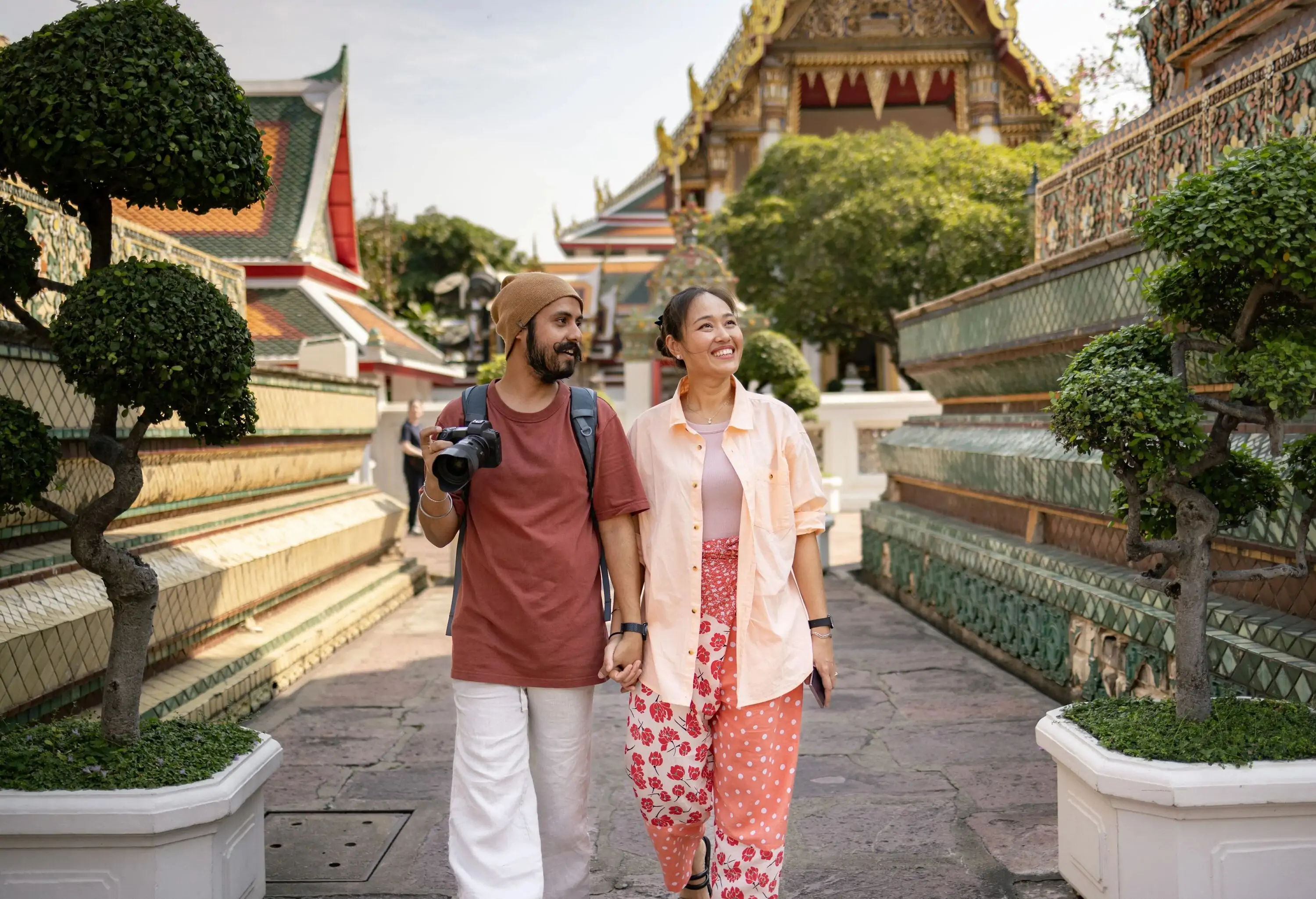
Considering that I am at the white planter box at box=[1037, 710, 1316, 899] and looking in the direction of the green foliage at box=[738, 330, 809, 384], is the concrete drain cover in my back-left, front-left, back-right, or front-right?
front-left

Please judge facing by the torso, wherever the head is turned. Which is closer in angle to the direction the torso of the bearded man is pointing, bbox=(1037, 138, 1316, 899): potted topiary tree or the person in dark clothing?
the potted topiary tree

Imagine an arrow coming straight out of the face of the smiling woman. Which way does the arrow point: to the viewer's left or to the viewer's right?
to the viewer's right

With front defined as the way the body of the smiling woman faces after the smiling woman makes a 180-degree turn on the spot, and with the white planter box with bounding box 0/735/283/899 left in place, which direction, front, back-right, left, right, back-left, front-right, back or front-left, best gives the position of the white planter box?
left

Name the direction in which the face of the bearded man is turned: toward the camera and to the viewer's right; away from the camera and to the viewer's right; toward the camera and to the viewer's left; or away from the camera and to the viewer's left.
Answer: toward the camera and to the viewer's right

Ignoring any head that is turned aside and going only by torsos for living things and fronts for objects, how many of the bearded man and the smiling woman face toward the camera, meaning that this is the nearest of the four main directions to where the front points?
2

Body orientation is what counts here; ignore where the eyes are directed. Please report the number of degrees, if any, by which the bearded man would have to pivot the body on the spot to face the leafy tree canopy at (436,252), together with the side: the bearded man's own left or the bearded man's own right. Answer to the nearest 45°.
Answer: approximately 180°

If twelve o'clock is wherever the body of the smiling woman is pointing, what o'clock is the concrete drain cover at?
The concrete drain cover is roughly at 4 o'clock from the smiling woman.

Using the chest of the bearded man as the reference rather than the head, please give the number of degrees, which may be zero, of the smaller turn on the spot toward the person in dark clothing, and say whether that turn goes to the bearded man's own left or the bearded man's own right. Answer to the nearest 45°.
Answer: approximately 180°

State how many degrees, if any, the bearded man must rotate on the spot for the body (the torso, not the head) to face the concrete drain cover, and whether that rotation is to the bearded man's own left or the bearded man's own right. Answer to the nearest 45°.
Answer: approximately 135° to the bearded man's own right

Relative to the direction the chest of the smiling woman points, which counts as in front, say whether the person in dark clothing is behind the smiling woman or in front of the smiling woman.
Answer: behind

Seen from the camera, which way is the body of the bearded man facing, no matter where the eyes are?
toward the camera

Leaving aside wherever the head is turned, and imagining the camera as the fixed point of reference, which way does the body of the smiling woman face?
toward the camera

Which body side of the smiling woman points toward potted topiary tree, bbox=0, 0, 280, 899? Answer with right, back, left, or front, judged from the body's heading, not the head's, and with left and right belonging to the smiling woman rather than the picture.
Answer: right

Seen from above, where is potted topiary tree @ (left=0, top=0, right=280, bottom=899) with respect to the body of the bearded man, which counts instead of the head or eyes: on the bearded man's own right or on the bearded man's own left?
on the bearded man's own right

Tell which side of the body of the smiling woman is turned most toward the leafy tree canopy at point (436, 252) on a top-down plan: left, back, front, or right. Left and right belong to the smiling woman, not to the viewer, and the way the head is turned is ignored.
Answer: back
